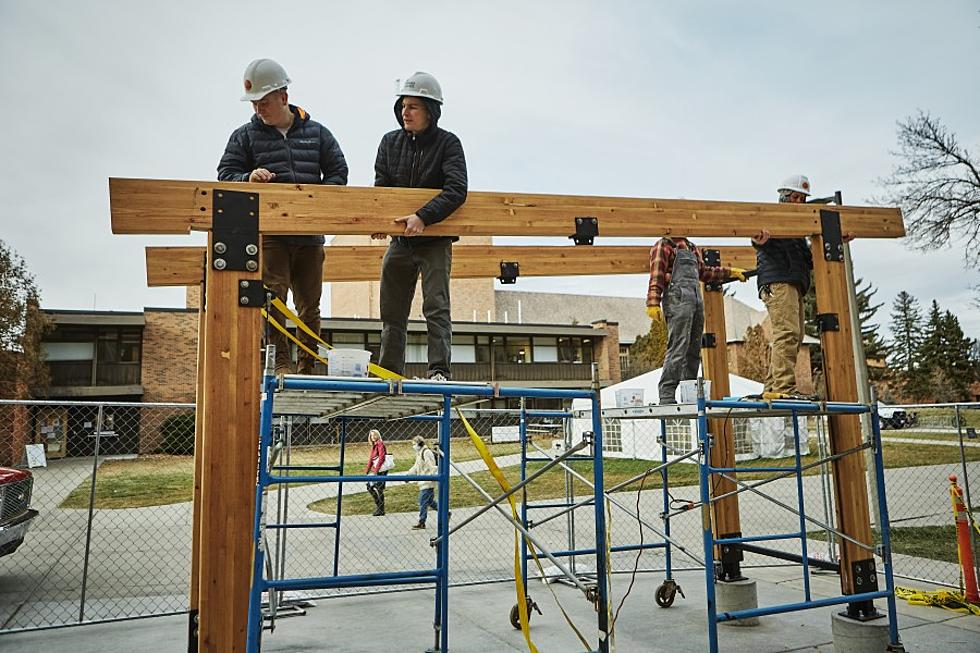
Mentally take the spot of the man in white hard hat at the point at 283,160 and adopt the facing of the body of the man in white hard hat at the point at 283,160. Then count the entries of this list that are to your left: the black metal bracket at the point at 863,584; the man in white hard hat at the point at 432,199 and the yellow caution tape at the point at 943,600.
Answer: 3

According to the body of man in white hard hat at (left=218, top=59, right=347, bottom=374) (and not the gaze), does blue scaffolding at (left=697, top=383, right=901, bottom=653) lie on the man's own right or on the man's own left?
on the man's own left

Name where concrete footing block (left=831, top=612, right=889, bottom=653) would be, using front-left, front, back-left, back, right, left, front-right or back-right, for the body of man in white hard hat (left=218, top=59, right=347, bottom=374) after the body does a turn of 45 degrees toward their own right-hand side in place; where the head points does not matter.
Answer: back-left

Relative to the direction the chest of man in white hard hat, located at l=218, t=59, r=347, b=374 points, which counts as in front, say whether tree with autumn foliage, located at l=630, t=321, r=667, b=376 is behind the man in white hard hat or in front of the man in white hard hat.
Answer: behind

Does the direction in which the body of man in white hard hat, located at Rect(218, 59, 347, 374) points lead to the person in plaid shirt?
no

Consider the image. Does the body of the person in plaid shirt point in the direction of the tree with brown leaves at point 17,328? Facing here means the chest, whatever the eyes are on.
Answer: no

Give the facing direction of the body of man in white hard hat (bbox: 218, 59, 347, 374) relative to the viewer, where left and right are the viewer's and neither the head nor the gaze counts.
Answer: facing the viewer

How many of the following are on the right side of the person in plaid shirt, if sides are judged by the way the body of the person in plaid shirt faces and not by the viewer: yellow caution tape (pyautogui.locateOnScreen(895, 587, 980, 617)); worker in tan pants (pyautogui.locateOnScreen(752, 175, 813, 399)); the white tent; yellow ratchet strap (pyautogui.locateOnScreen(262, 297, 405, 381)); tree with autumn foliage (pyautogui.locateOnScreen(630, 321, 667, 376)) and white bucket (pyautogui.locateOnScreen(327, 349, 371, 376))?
2

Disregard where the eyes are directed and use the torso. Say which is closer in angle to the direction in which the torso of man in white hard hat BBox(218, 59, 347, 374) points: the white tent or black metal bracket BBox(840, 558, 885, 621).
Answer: the black metal bracket

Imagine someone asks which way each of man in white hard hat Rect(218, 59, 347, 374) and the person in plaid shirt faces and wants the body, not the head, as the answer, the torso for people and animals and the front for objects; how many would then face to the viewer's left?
0
